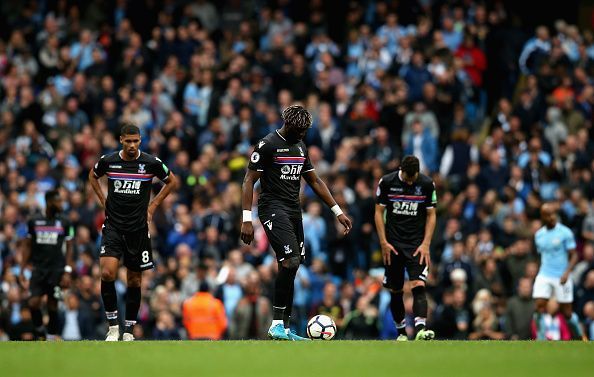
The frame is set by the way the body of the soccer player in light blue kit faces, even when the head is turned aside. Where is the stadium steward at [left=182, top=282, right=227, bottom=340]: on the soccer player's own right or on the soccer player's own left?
on the soccer player's own right

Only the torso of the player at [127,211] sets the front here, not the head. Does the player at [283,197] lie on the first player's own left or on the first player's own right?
on the first player's own left

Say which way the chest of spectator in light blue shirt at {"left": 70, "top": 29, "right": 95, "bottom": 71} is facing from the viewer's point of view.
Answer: toward the camera

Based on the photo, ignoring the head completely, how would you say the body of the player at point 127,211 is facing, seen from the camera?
toward the camera

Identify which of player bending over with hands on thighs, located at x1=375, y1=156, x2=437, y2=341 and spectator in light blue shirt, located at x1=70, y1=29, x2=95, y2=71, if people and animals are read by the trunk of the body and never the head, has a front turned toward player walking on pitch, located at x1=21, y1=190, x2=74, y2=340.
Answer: the spectator in light blue shirt

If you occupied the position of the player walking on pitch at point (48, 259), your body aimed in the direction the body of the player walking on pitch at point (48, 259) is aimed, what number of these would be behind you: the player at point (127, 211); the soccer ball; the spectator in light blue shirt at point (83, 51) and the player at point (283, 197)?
1

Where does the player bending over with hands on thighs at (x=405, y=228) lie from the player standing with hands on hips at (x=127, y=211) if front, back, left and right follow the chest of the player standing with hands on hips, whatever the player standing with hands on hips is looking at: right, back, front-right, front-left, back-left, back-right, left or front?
left

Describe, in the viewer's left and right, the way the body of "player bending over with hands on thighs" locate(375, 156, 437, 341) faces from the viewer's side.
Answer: facing the viewer

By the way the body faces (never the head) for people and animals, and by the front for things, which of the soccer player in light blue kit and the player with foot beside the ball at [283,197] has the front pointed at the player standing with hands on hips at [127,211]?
the soccer player in light blue kit

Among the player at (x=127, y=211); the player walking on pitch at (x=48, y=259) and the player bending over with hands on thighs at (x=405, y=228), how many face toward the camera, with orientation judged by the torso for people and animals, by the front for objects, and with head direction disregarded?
3

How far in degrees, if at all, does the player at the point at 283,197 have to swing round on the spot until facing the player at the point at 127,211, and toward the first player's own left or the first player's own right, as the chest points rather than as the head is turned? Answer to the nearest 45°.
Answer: approximately 135° to the first player's own right

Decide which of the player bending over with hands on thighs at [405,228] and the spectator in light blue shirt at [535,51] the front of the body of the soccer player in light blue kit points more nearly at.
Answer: the player bending over with hands on thighs
